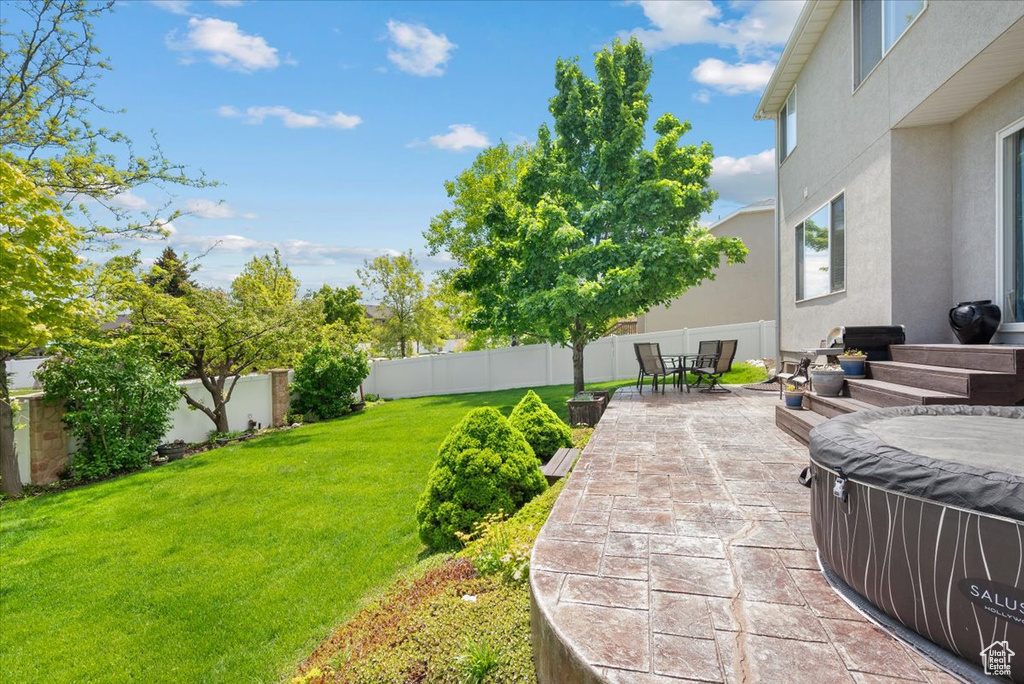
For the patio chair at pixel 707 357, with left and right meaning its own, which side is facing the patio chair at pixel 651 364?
front

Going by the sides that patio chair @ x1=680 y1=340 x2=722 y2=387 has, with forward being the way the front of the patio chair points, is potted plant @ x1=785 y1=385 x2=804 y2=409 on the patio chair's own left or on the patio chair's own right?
on the patio chair's own left

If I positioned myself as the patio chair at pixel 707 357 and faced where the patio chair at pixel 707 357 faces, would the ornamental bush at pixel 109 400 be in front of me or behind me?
in front

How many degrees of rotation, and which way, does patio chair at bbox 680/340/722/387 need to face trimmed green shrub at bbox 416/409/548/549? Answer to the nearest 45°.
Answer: approximately 45° to its left

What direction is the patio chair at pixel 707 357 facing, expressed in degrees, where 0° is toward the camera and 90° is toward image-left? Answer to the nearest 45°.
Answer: approximately 45°

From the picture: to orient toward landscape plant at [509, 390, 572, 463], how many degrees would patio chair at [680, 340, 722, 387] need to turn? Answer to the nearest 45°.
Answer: approximately 45° to its left

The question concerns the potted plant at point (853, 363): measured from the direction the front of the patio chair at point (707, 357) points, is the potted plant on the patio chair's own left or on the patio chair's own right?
on the patio chair's own left

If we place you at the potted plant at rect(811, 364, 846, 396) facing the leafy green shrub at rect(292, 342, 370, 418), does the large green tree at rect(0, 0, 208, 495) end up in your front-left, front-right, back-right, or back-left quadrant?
front-left

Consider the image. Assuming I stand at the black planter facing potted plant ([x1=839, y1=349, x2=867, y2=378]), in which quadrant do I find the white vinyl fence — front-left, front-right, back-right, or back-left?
front-right
